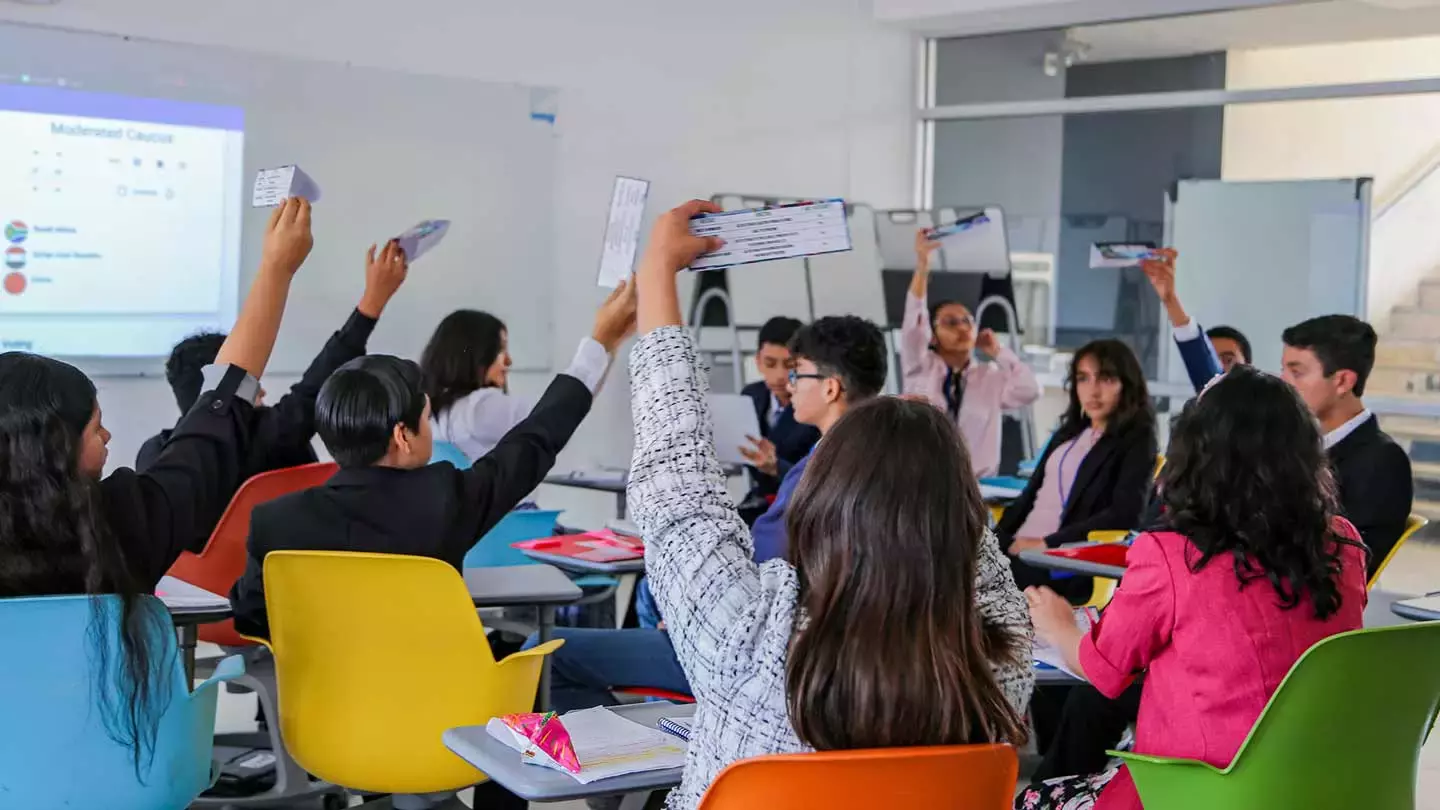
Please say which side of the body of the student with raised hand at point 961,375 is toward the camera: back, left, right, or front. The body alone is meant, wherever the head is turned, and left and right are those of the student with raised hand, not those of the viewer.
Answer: front

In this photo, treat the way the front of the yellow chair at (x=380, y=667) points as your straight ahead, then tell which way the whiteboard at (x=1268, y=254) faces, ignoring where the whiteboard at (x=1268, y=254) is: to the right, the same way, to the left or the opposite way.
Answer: the opposite way

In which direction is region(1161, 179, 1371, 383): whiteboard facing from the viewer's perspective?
toward the camera

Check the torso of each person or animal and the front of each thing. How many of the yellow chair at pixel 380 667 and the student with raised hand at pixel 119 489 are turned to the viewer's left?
0

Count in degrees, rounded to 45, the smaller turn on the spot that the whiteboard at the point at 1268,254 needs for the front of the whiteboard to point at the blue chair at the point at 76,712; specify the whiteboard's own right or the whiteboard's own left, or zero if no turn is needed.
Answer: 0° — it already faces it

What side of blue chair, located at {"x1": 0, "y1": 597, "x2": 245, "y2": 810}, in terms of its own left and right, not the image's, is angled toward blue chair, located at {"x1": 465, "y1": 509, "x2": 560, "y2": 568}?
front

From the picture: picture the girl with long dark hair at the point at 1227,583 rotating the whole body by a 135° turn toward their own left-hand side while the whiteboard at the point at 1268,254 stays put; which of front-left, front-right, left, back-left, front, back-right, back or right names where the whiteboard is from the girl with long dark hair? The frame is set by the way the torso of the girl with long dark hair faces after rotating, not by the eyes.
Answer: back

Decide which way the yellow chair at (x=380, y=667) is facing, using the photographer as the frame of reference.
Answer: facing away from the viewer and to the right of the viewer

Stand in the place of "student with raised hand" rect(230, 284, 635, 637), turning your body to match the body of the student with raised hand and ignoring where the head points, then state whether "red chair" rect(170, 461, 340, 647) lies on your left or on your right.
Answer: on your left

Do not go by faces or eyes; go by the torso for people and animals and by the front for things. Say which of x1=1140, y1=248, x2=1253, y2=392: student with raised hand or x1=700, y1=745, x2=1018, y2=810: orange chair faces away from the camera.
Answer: the orange chair

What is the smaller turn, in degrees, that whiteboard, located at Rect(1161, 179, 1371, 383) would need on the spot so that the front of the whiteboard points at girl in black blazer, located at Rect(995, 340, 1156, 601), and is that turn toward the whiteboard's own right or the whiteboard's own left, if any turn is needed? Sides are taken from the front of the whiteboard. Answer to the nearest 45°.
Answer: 0° — it already faces them

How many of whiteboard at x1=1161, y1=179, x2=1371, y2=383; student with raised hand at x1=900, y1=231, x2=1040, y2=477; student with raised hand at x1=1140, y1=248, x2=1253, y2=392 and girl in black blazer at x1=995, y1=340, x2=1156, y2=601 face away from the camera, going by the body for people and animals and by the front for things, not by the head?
0

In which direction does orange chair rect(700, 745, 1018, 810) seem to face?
away from the camera

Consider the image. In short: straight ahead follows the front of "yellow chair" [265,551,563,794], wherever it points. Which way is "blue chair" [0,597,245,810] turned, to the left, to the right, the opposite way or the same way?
the same way

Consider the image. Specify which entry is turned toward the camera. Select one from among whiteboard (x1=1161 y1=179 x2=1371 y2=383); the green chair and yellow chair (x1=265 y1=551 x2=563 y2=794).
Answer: the whiteboard

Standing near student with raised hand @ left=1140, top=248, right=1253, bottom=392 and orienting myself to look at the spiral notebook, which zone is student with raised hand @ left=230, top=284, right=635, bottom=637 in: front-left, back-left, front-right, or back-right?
front-right

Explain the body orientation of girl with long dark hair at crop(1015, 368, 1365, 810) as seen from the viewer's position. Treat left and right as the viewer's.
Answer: facing away from the viewer and to the left of the viewer

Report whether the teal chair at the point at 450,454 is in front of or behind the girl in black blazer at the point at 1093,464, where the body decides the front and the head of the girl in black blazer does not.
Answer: in front

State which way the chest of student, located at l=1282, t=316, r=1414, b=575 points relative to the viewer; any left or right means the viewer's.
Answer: facing to the left of the viewer

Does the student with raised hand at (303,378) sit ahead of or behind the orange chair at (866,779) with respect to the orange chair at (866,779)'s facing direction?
ahead

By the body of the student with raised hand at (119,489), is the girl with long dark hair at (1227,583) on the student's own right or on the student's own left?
on the student's own right
